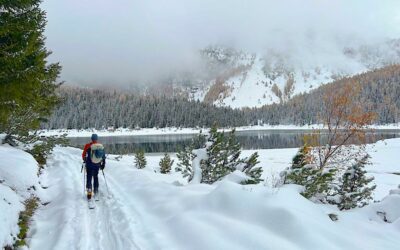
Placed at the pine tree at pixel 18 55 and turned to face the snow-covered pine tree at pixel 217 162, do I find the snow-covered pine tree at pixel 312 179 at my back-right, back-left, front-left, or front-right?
front-right

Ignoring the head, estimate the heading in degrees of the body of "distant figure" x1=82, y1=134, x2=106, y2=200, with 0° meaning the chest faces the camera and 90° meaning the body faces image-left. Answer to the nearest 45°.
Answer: approximately 180°

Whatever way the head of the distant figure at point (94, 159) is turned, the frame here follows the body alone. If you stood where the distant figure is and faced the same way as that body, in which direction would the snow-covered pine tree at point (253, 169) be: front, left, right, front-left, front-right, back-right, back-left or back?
right

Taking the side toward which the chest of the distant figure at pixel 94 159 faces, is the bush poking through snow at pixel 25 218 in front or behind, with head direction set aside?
behind

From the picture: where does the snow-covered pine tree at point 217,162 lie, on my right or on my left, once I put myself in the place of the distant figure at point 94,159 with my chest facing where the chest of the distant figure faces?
on my right

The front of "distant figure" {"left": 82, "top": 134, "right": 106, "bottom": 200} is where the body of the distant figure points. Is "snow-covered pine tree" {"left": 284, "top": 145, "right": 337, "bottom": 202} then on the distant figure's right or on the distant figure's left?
on the distant figure's right

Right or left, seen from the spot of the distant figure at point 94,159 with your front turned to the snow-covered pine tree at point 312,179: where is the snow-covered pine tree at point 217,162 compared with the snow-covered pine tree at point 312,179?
left
